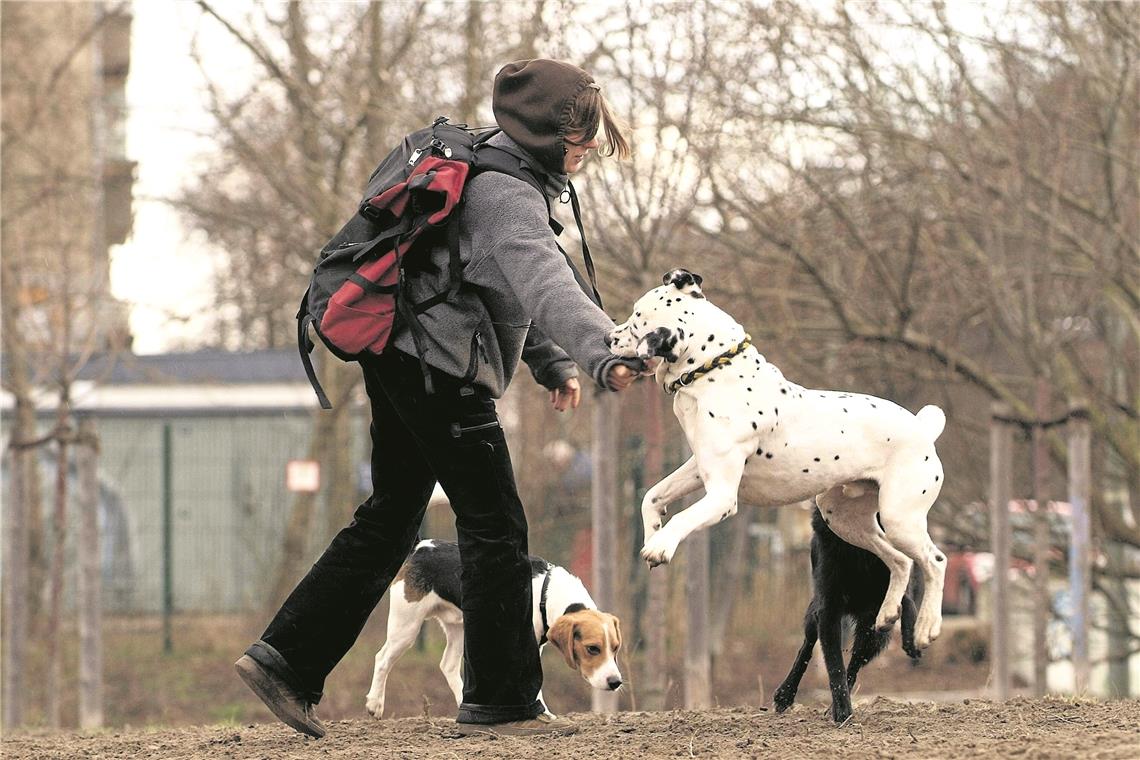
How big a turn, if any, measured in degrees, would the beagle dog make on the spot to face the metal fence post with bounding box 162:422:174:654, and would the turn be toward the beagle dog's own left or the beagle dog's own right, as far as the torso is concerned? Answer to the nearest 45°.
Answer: approximately 90° to the beagle dog's own left

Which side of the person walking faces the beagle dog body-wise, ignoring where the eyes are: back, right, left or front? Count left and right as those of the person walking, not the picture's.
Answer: left

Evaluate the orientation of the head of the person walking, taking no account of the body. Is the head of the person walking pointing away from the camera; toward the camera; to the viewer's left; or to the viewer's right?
to the viewer's right

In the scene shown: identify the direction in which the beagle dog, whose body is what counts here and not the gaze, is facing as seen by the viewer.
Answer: to the viewer's right

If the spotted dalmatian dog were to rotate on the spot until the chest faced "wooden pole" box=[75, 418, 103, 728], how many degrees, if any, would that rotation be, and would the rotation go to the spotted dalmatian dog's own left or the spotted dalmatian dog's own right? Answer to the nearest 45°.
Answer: approximately 45° to the spotted dalmatian dog's own right

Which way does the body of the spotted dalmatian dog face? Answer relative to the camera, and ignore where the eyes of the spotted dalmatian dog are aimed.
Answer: to the viewer's left

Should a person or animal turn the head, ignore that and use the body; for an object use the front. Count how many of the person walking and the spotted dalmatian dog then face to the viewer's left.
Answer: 1

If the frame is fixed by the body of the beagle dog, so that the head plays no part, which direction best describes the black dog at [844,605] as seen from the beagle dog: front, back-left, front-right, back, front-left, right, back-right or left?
front-right

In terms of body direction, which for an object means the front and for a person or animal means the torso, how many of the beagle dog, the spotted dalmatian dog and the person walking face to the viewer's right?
2
